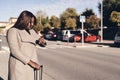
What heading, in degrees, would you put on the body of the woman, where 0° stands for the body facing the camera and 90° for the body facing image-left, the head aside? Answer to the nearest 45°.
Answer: approximately 315°
